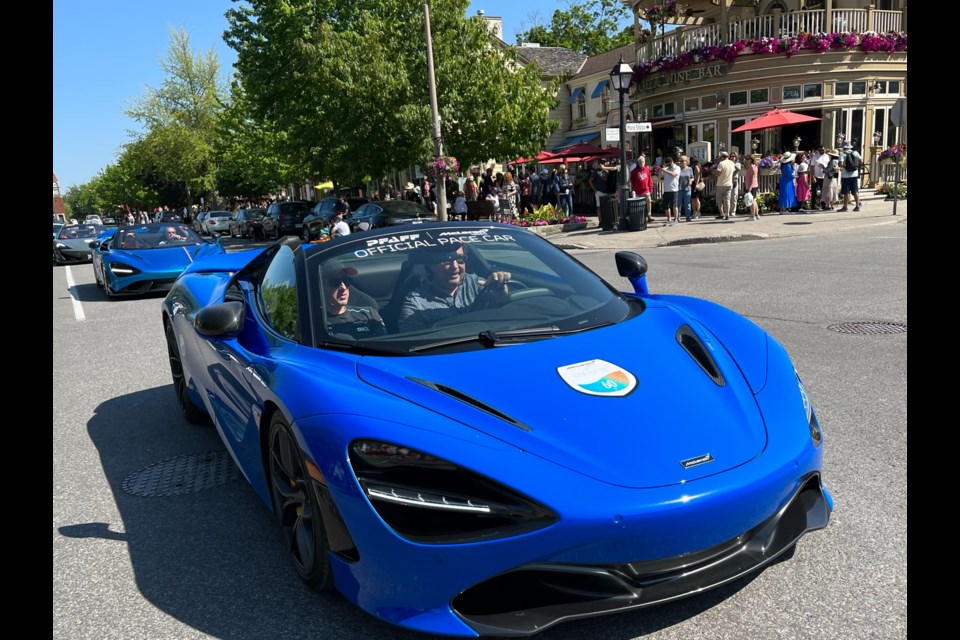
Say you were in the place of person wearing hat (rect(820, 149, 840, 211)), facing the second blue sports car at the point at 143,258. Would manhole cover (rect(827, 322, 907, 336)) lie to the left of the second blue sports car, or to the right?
left

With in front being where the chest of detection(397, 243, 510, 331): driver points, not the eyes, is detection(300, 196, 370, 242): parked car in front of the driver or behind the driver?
behind

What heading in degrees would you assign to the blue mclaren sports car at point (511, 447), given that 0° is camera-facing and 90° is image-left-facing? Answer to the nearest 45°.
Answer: approximately 315°

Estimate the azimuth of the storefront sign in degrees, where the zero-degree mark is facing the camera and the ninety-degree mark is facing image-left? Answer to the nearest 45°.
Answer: approximately 45°

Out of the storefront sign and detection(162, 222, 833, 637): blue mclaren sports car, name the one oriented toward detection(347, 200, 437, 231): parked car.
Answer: the storefront sign

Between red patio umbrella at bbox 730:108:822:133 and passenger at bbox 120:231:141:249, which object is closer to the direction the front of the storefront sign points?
the passenger

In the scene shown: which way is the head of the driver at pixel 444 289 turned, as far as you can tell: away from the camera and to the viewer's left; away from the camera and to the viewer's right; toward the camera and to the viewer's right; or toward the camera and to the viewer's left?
toward the camera and to the viewer's right

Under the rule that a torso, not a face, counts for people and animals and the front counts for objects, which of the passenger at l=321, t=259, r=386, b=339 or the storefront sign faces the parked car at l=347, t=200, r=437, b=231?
the storefront sign

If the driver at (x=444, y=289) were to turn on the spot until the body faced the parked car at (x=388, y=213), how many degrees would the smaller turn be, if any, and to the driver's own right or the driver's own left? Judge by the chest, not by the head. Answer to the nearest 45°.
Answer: approximately 135° to the driver's own left

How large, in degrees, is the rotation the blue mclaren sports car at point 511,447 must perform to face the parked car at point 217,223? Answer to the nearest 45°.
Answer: approximately 135° to its left

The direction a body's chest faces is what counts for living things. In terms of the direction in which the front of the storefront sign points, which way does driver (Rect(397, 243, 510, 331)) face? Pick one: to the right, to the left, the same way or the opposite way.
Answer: to the left

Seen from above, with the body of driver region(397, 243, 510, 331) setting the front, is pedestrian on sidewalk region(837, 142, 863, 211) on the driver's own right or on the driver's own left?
on the driver's own left

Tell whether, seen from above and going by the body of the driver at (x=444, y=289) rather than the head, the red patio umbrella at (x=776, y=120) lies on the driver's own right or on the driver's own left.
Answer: on the driver's own left
